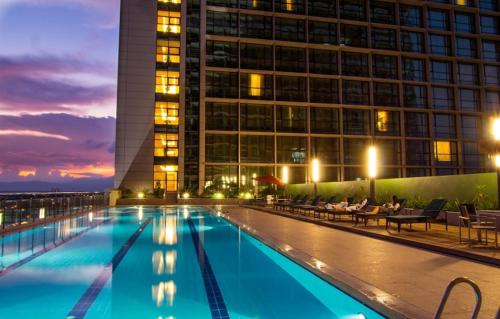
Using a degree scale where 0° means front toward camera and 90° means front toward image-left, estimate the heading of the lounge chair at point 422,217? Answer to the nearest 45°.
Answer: approximately 45°

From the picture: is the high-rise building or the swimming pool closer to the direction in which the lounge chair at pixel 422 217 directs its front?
the swimming pool

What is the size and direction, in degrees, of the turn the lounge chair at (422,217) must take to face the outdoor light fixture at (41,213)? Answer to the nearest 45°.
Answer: approximately 45° to its right

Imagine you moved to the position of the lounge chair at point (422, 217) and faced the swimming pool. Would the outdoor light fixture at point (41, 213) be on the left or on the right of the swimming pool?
right

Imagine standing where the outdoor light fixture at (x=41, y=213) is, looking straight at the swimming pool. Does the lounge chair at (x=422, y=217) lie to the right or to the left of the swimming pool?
left

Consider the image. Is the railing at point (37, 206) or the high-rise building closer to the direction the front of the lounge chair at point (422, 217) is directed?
the railing

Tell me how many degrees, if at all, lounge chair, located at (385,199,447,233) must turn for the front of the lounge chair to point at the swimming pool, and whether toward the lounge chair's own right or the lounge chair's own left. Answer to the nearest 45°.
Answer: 0° — it already faces it

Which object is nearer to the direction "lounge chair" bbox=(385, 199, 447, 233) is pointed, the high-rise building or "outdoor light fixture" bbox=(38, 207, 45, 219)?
the outdoor light fixture
